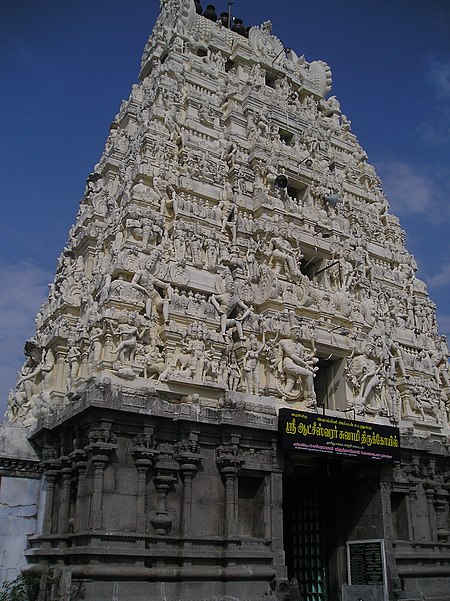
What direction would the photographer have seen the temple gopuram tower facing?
facing the viewer and to the right of the viewer
